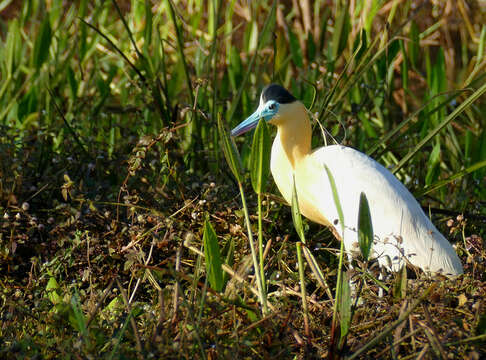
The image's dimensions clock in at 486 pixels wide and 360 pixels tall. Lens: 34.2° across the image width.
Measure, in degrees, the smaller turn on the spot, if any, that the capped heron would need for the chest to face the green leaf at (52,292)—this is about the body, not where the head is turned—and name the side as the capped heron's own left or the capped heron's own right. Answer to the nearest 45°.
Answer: approximately 45° to the capped heron's own left

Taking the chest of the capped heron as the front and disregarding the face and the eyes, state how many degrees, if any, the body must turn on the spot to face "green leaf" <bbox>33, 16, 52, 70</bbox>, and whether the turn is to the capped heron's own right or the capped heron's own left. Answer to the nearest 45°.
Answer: approximately 45° to the capped heron's own right

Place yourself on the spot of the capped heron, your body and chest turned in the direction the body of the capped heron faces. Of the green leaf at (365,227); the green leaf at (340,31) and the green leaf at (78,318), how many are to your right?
1

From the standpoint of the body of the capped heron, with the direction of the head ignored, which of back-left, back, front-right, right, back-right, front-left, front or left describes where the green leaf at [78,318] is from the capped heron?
front-left

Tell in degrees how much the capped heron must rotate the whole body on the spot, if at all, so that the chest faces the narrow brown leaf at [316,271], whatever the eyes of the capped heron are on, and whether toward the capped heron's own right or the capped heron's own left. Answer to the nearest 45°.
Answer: approximately 90° to the capped heron's own left

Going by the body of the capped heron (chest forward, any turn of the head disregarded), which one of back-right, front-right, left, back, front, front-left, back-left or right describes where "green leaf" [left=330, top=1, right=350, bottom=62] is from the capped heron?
right

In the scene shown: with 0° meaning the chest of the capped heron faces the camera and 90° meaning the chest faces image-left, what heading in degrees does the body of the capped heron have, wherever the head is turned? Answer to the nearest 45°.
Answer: approximately 90°

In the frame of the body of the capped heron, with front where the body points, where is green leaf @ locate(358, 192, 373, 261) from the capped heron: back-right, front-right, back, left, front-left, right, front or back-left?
left

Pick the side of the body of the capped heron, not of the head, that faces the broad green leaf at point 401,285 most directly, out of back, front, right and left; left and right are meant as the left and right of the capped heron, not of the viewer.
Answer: left

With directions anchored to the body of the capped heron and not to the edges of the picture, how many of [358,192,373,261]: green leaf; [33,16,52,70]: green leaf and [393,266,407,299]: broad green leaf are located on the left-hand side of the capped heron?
2

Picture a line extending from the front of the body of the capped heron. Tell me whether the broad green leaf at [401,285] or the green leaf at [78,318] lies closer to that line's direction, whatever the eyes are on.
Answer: the green leaf
